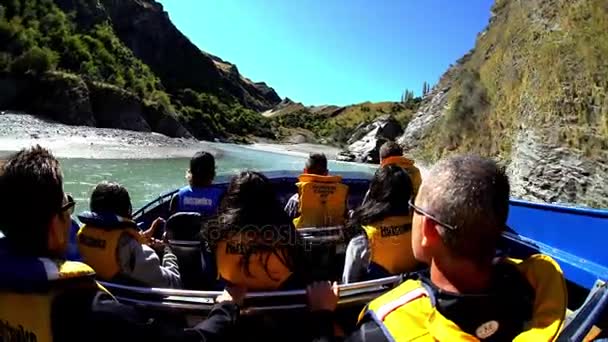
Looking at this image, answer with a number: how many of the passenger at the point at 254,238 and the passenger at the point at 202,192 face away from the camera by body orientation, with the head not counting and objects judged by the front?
2

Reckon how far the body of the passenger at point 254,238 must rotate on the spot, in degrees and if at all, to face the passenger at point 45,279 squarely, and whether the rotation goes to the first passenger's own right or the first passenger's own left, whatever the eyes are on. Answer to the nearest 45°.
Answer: approximately 135° to the first passenger's own left

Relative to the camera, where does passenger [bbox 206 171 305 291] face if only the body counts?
away from the camera

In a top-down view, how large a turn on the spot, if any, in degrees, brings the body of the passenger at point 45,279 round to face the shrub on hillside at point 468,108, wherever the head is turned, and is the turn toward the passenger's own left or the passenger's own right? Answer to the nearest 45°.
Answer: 0° — they already face it

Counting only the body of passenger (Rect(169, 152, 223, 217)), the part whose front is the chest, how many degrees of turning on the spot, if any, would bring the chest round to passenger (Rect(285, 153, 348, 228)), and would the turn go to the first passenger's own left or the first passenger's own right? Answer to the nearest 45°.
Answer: approximately 90° to the first passenger's own right

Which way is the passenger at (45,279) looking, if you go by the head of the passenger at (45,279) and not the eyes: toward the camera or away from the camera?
away from the camera

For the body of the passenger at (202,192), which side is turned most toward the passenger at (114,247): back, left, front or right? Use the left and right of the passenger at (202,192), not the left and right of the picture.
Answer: back

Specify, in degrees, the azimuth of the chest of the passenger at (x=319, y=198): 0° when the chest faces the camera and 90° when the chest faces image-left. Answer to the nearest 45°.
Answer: approximately 180°
